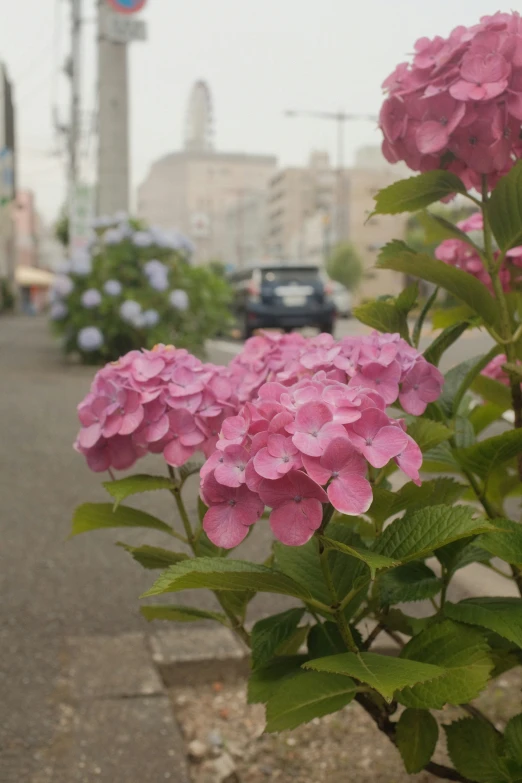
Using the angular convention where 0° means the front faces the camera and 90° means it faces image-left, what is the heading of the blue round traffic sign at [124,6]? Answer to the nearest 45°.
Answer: approximately 0°

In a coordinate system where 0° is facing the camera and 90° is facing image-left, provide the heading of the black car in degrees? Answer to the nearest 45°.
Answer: approximately 180°

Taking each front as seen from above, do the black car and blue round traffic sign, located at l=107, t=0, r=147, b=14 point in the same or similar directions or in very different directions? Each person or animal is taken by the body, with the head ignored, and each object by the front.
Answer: very different directions

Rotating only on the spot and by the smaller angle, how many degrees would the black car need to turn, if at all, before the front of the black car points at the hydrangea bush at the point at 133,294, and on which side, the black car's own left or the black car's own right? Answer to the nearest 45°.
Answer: approximately 180°

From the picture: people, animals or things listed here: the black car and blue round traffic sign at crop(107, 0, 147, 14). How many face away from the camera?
1

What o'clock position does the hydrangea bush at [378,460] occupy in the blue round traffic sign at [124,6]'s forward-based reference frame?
The hydrangea bush is roughly at 12 o'clock from the blue round traffic sign.

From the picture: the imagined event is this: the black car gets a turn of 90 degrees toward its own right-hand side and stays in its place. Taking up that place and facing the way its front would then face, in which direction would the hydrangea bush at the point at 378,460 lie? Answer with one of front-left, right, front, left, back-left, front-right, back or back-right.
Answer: right
